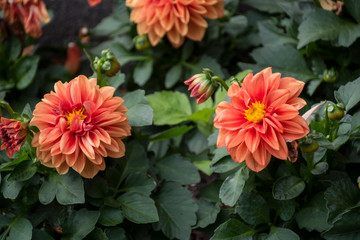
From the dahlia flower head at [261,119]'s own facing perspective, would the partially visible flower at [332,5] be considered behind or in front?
behind

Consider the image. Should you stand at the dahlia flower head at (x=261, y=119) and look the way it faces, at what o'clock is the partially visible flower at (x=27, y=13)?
The partially visible flower is roughly at 4 o'clock from the dahlia flower head.

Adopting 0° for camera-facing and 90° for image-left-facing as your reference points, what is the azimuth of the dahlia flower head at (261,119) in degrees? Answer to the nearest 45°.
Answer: approximately 0°

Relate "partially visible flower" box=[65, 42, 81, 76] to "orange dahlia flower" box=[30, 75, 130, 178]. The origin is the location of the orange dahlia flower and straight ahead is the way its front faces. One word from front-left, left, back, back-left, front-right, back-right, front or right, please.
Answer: back

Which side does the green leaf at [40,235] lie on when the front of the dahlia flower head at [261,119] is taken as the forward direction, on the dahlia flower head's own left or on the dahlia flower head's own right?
on the dahlia flower head's own right

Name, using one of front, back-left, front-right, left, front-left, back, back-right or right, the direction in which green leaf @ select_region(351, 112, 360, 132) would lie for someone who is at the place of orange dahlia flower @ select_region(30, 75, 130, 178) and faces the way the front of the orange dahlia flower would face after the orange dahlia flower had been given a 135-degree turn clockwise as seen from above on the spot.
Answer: back-right

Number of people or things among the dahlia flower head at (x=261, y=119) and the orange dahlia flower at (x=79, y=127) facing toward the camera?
2

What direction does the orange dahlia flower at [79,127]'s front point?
toward the camera
